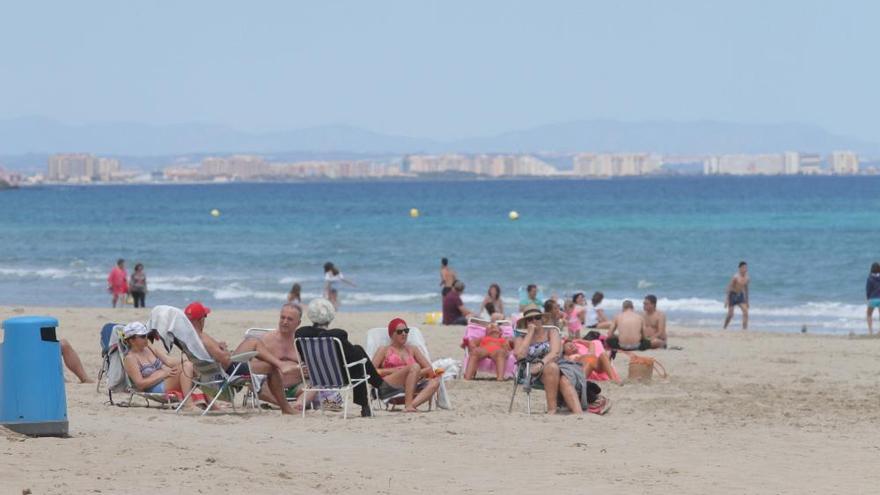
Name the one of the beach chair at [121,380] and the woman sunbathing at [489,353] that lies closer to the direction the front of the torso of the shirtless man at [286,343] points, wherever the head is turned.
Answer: the beach chair

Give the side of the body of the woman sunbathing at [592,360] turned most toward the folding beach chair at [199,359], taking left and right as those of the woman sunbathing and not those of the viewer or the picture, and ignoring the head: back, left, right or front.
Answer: right

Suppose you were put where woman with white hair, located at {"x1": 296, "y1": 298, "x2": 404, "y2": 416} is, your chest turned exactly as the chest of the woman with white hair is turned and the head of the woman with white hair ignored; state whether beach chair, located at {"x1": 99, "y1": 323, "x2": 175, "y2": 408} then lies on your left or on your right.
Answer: on your left

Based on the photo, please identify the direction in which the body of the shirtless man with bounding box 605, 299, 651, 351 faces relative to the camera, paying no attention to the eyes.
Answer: away from the camera

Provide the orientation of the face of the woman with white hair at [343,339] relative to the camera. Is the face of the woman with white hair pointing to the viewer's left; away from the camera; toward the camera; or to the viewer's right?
away from the camera

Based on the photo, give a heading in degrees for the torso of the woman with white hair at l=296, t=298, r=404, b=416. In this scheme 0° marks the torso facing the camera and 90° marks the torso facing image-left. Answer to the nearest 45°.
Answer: approximately 225°
